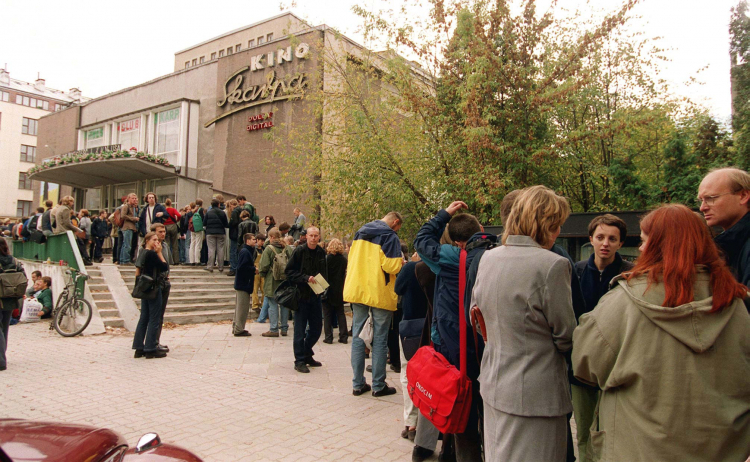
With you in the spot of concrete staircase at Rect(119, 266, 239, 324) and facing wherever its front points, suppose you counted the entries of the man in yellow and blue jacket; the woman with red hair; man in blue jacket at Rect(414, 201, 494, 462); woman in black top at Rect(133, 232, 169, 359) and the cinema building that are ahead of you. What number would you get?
4

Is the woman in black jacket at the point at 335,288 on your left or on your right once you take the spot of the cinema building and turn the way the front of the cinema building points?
on your left

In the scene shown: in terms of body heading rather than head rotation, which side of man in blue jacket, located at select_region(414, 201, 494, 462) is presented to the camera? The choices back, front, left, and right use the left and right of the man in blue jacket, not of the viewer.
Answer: back

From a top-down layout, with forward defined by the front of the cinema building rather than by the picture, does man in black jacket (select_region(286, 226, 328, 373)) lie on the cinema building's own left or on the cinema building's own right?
on the cinema building's own left

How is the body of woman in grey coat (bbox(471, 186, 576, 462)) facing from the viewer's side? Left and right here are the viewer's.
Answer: facing away from the viewer and to the right of the viewer

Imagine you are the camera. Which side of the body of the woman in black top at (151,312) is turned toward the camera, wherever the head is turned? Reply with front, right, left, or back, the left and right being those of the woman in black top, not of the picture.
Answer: right

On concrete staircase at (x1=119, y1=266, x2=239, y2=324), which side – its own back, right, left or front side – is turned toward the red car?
front
